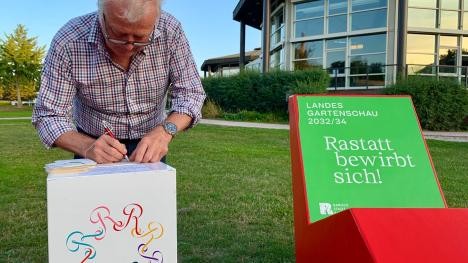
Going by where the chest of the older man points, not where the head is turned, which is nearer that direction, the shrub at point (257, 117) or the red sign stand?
the red sign stand

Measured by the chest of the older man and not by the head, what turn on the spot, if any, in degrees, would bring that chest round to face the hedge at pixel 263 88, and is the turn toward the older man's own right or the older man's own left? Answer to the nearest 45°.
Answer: approximately 180°

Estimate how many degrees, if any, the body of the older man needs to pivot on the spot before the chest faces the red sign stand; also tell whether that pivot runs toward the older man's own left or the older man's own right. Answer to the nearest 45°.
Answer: approximately 45° to the older man's own left

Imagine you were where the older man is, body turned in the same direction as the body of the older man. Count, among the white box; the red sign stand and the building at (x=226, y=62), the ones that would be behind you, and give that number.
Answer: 1

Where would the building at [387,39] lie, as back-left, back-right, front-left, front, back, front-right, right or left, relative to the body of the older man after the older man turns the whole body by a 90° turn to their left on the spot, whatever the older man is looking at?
front-left

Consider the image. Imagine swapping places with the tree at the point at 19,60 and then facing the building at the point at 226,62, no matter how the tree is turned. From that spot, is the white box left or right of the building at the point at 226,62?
right

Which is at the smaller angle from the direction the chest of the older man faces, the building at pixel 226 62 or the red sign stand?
the red sign stand

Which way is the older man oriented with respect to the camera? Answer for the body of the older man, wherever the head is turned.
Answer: toward the camera

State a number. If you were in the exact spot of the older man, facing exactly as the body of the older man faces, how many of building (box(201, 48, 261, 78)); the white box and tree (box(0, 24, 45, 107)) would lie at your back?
2

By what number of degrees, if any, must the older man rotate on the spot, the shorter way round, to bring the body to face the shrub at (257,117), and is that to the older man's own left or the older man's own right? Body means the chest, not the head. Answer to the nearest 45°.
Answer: approximately 180°

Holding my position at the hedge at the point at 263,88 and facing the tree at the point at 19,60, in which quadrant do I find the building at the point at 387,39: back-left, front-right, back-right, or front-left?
back-right

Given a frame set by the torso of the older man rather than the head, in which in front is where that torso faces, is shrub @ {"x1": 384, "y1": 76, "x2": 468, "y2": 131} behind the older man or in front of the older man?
behind

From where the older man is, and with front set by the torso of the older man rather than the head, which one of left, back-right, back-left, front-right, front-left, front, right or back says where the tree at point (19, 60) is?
back

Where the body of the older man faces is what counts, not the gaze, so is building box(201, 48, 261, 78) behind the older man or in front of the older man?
behind

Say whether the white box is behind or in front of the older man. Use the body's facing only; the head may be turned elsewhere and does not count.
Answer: in front

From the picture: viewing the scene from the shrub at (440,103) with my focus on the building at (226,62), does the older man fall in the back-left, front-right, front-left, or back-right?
back-left

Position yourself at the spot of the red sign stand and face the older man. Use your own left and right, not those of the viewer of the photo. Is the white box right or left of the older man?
left

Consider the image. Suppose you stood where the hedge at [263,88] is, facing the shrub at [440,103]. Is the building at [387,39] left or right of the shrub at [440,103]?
left
